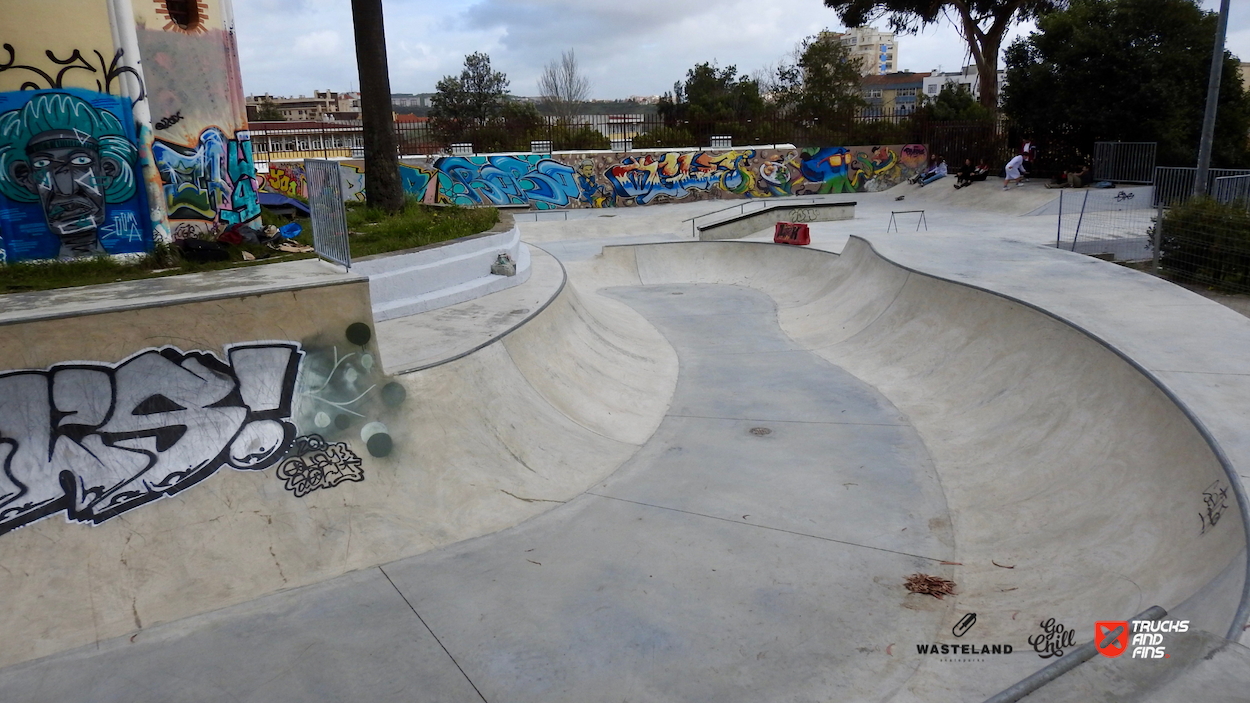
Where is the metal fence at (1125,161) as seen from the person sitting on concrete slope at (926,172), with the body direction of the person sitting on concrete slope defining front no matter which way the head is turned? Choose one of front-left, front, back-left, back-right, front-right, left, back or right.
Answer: left

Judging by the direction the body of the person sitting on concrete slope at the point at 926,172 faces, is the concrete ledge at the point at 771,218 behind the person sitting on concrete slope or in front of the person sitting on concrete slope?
in front

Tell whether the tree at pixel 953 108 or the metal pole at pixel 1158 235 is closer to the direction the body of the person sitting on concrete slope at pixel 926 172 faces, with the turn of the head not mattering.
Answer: the metal pole

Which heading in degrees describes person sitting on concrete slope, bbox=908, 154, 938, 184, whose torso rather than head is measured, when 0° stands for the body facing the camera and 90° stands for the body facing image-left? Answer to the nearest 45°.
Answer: approximately 45°

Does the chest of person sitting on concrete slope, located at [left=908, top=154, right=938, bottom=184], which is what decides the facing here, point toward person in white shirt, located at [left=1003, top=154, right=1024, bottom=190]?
no

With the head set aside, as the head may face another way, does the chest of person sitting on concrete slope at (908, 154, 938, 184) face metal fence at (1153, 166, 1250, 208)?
no

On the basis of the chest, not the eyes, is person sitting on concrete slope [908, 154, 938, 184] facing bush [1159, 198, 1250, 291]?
no

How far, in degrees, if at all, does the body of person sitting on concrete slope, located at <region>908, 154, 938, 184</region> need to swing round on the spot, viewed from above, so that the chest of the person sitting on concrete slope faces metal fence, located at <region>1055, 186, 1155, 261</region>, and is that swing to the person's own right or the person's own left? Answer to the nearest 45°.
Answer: approximately 45° to the person's own left

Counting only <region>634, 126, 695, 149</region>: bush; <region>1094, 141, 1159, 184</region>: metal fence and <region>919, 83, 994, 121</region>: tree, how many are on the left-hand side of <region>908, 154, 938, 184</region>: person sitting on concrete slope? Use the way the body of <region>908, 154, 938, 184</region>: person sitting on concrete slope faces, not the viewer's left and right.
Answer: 1

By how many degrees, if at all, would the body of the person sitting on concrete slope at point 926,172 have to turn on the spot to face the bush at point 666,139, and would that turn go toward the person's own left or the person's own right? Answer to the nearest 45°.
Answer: approximately 45° to the person's own right

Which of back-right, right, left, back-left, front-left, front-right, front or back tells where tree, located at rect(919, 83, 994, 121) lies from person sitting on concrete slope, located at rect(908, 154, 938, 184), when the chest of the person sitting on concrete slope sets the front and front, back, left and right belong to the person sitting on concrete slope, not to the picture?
back-right

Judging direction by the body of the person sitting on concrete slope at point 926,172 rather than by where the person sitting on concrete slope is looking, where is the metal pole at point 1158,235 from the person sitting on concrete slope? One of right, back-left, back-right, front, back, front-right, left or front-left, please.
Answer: front-left
